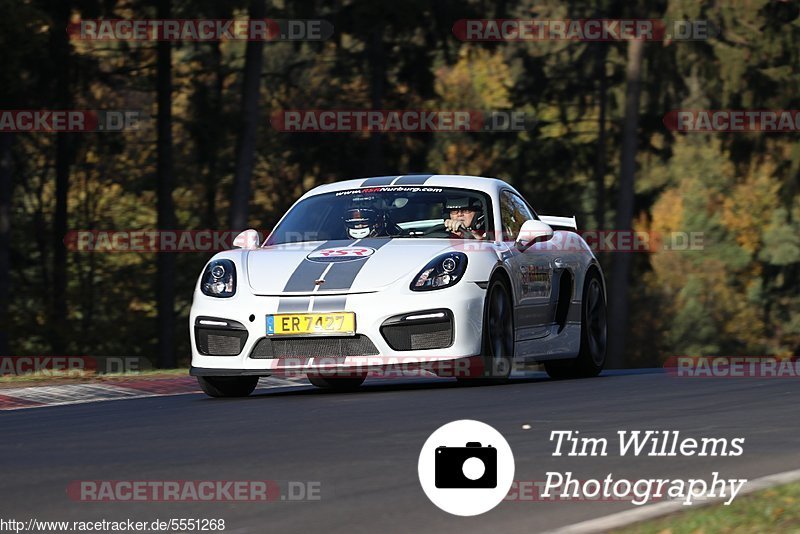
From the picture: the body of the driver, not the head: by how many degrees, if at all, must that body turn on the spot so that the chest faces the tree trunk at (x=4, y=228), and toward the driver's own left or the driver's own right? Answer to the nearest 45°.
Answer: approximately 90° to the driver's own right

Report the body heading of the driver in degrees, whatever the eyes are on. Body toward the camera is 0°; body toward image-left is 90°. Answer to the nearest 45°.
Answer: approximately 45°

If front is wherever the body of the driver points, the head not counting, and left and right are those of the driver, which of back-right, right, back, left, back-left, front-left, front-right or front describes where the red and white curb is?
front-right

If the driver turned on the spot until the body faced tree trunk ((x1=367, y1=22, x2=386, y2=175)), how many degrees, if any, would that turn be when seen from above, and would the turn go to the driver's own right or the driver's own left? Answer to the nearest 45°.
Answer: approximately 135° to the driver's own right

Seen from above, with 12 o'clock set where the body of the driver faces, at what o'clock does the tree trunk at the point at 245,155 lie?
The tree trunk is roughly at 4 o'clock from the driver.

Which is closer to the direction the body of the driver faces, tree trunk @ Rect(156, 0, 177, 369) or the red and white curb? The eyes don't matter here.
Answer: the red and white curb

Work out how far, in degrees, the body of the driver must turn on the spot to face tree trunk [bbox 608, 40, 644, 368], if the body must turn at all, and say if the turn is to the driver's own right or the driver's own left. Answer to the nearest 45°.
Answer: approximately 135° to the driver's own right
